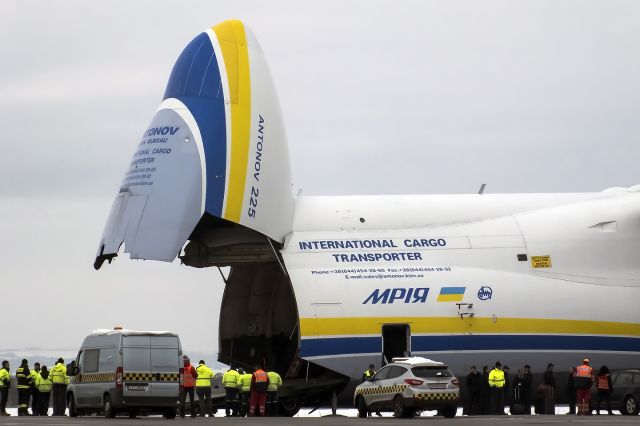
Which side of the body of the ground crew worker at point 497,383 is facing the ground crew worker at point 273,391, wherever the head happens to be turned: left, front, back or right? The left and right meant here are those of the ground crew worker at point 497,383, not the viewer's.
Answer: left

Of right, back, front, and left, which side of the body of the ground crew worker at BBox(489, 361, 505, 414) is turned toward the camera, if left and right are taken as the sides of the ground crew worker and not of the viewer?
back

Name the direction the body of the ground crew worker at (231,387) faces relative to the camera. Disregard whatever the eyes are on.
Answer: away from the camera

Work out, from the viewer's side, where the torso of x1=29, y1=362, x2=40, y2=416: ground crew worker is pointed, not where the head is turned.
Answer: to the viewer's right
